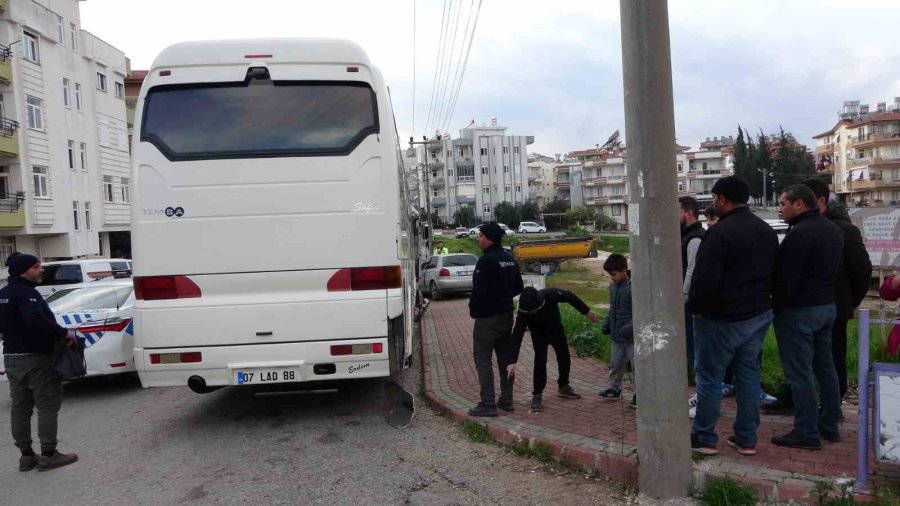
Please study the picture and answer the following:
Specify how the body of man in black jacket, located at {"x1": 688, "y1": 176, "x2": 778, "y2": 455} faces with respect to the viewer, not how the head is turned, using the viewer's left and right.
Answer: facing away from the viewer and to the left of the viewer

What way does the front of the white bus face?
away from the camera

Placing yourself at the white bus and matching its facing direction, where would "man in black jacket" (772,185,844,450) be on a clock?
The man in black jacket is roughly at 4 o'clock from the white bus.

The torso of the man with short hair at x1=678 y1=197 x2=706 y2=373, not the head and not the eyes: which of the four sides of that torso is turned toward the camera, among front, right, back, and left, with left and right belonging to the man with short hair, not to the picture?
left

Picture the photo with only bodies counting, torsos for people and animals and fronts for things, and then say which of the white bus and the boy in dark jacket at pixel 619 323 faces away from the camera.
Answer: the white bus

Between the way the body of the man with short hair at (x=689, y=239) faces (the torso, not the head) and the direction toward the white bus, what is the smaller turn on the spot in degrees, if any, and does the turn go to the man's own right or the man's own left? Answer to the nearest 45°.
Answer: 0° — they already face it

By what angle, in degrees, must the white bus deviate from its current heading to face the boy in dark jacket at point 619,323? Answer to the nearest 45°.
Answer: approximately 90° to its right

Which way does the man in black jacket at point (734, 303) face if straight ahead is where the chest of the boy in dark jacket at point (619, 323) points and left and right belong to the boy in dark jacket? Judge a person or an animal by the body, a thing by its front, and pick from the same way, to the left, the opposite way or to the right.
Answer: to the right

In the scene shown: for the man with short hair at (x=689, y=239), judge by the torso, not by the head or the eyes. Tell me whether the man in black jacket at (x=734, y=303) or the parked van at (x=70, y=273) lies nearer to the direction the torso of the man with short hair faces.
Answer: the parked van
